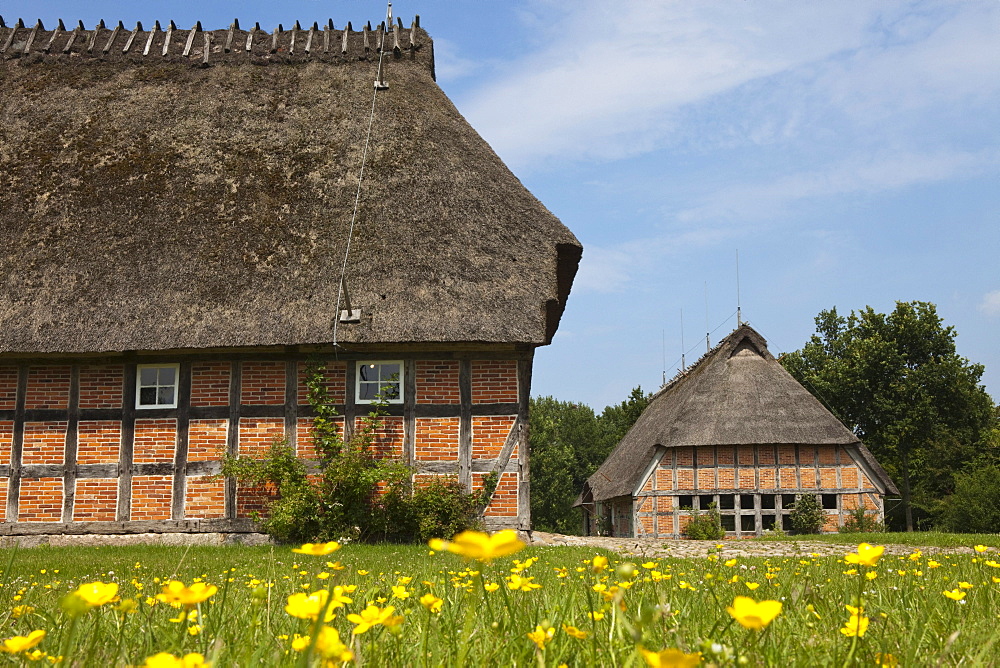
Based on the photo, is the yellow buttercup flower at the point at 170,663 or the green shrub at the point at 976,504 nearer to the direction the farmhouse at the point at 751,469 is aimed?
the yellow buttercup flower

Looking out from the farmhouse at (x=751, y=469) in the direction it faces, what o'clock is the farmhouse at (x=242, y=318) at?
the farmhouse at (x=242, y=318) is roughly at 1 o'clock from the farmhouse at (x=751, y=469).

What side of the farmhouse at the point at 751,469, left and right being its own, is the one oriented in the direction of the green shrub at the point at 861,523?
front

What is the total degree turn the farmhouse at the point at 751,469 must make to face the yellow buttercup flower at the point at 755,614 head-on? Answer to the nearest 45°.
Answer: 0° — it already faces it

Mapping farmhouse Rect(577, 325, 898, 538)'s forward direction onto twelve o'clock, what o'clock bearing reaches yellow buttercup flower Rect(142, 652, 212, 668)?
The yellow buttercup flower is roughly at 12 o'clock from the farmhouse.

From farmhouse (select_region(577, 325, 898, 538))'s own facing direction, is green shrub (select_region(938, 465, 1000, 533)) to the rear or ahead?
to the rear

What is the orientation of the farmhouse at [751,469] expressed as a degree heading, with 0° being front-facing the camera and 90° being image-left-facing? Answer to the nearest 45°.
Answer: approximately 0°
